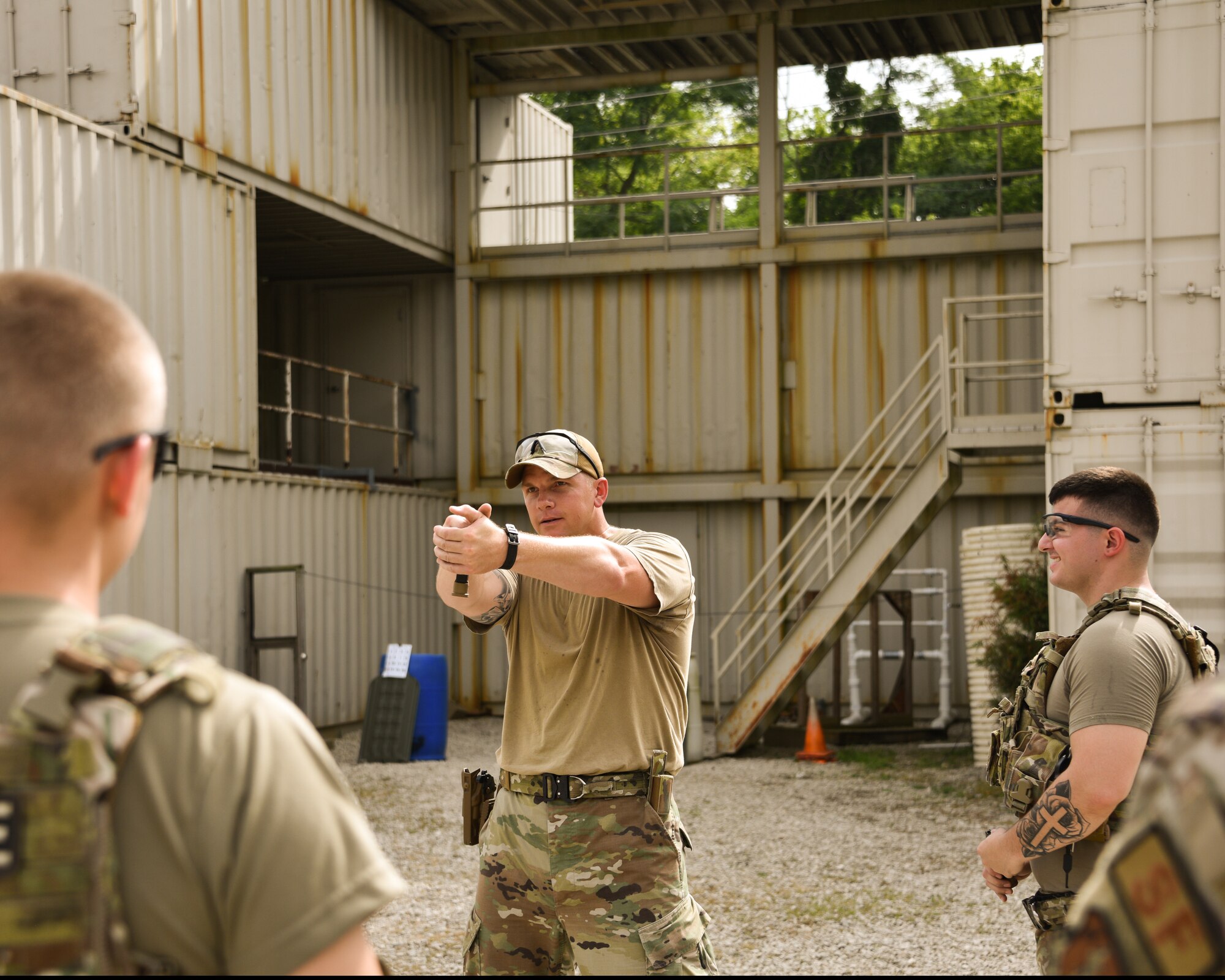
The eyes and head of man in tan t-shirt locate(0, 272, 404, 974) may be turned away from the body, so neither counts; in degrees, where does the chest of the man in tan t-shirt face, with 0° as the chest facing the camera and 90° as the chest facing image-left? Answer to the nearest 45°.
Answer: approximately 225°

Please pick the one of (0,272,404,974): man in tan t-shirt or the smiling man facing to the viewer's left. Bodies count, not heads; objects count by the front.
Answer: the smiling man

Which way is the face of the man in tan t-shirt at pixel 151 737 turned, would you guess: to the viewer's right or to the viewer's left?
to the viewer's right

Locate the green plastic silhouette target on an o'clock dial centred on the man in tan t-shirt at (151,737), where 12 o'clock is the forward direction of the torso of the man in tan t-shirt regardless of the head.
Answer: The green plastic silhouette target is roughly at 11 o'clock from the man in tan t-shirt.

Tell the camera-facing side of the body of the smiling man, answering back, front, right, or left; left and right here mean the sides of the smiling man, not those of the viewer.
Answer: left

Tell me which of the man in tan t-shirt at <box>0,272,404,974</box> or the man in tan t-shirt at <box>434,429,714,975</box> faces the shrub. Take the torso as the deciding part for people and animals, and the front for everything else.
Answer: the man in tan t-shirt at <box>0,272,404,974</box>

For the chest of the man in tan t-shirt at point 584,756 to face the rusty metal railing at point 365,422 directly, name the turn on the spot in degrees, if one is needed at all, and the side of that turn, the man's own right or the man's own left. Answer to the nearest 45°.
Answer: approximately 135° to the man's own right

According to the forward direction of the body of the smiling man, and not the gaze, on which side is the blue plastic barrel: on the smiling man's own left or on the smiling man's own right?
on the smiling man's own right

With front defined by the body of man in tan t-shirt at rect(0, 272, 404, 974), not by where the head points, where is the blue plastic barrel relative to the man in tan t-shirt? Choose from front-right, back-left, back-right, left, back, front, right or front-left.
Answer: front-left

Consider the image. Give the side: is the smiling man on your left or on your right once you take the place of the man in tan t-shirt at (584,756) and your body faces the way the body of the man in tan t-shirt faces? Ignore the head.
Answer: on your left

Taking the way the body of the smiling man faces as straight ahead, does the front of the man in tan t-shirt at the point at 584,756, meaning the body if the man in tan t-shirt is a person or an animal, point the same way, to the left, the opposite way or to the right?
to the left

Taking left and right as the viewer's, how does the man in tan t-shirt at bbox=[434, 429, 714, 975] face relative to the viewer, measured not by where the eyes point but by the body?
facing the viewer and to the left of the viewer

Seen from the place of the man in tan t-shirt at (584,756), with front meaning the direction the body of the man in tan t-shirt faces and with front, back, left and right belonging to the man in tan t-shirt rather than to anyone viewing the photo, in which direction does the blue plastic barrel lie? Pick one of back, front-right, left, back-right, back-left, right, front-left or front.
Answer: back-right

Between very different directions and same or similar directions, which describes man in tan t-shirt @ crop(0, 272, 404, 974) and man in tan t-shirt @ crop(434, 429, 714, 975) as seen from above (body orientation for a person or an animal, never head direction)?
very different directions

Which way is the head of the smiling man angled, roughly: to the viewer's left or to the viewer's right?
to the viewer's left

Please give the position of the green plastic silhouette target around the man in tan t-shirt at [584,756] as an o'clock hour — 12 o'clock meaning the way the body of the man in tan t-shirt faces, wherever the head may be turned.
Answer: The green plastic silhouette target is roughly at 4 o'clock from the man in tan t-shirt.

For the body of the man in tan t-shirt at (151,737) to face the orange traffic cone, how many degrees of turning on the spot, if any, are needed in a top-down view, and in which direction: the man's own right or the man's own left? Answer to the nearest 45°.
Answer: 0° — they already face it
